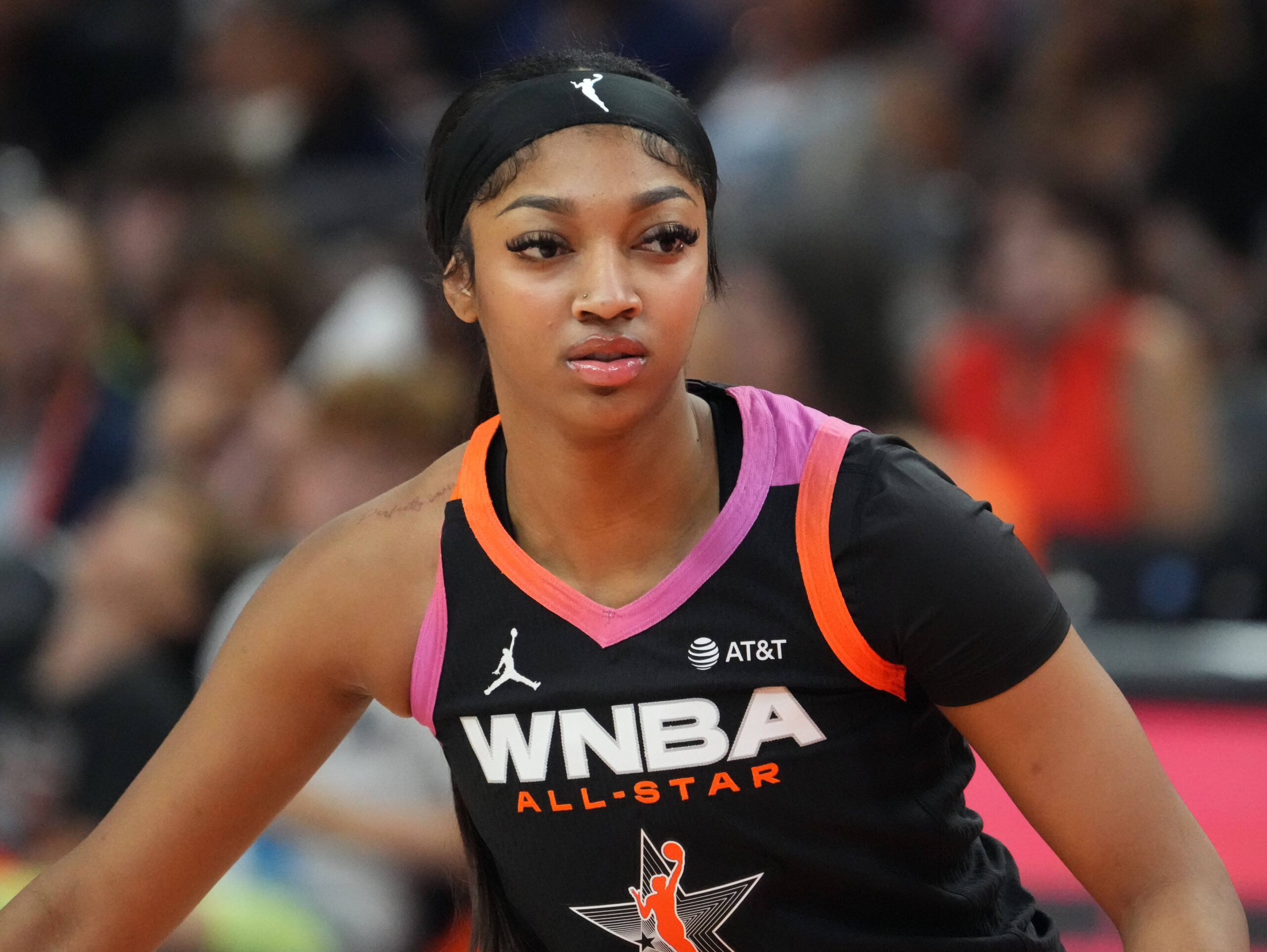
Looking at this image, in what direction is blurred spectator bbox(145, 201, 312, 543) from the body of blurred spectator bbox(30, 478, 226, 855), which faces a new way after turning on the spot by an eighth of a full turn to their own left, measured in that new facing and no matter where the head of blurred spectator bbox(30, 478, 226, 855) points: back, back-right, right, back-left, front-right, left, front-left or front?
back

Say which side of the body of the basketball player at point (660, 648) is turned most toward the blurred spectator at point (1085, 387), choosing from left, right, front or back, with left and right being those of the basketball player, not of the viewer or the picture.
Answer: back

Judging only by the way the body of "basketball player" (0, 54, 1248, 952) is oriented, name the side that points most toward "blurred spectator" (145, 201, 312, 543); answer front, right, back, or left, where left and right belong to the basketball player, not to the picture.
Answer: back

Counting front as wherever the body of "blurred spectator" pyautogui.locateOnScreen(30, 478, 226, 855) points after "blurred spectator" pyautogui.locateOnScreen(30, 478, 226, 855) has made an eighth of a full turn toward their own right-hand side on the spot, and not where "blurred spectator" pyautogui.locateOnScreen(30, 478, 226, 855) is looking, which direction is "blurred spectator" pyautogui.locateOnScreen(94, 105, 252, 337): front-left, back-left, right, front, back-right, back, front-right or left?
right

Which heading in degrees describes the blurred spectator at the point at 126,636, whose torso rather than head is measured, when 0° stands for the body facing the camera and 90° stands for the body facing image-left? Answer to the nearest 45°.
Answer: approximately 45°

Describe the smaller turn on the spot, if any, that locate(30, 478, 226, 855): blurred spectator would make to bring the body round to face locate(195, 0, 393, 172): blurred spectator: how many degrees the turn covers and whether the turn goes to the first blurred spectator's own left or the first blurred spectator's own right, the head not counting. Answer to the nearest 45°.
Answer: approximately 135° to the first blurred spectator's own right

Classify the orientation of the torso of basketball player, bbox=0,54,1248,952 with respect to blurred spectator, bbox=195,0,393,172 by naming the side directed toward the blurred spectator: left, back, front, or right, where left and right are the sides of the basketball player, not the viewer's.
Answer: back

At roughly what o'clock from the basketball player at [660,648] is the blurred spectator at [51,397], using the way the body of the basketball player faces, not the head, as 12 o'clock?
The blurred spectator is roughly at 5 o'clock from the basketball player.

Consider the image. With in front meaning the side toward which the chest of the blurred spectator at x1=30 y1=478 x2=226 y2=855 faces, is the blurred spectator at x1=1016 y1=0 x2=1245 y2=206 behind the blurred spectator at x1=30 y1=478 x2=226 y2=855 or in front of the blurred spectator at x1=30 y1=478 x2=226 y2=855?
behind

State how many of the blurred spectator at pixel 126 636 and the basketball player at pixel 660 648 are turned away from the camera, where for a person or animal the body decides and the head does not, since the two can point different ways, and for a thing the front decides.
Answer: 0

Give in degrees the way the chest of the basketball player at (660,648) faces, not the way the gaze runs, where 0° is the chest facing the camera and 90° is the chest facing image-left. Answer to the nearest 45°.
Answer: approximately 0°
